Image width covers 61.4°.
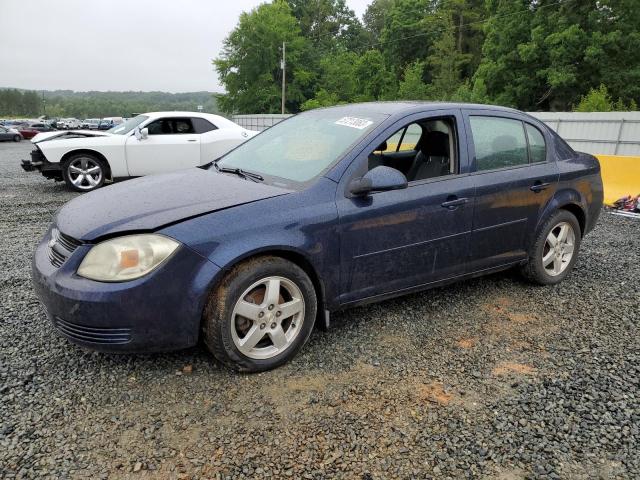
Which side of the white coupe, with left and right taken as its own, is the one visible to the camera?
left

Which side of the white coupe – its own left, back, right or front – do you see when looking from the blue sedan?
left

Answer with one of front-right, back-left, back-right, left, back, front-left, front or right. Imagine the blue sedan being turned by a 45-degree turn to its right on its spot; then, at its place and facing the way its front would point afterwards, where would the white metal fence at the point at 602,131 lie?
back-right

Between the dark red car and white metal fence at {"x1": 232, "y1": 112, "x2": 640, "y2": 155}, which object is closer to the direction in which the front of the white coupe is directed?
the dark red car

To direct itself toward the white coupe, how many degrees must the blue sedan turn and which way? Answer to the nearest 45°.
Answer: approximately 90° to its right

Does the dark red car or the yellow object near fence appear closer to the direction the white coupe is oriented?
the dark red car

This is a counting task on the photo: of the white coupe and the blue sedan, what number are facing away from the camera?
0

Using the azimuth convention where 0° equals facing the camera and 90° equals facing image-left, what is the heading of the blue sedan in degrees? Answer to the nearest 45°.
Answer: approximately 45°

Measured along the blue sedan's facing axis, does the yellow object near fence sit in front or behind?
behind

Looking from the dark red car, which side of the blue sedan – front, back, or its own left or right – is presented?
right
